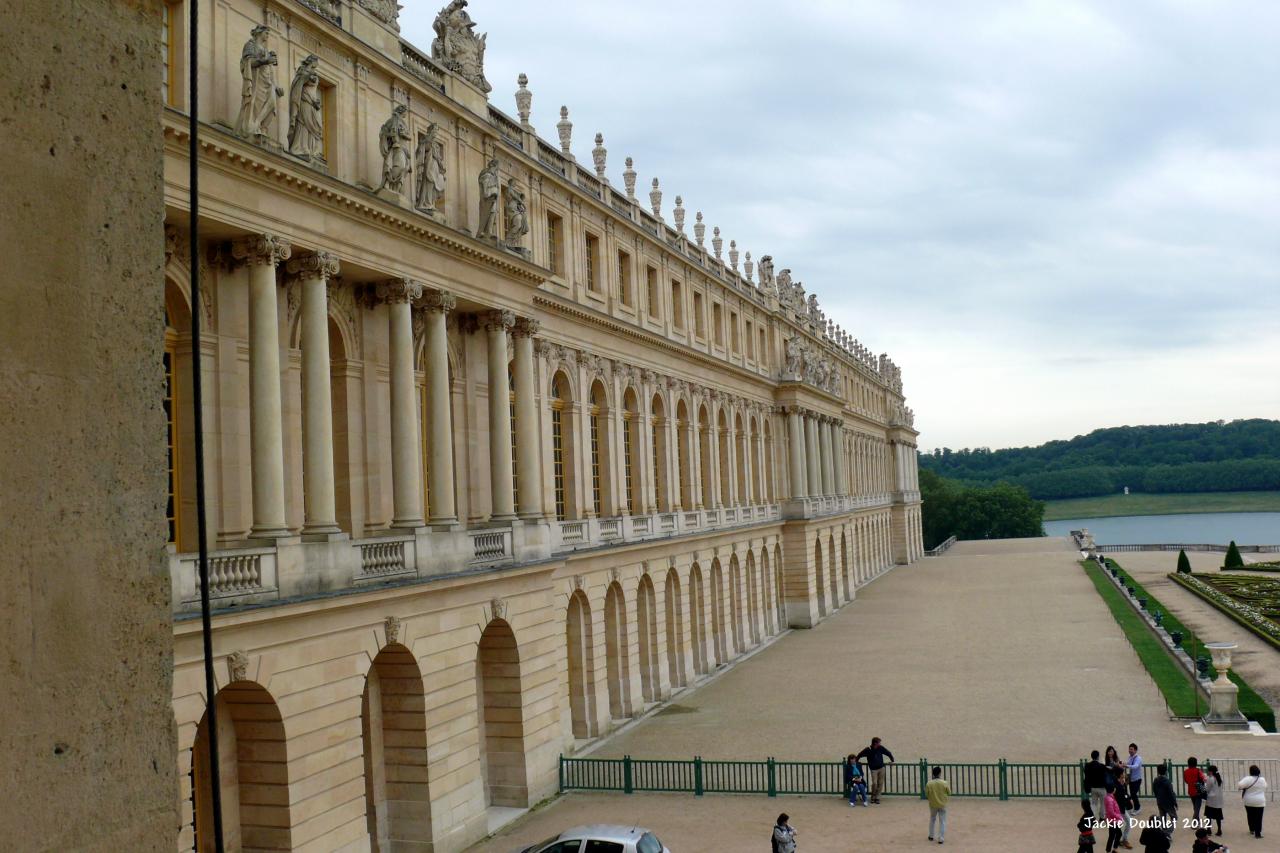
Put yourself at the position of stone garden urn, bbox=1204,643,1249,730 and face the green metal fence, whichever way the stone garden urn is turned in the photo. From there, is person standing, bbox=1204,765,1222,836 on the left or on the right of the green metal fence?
left

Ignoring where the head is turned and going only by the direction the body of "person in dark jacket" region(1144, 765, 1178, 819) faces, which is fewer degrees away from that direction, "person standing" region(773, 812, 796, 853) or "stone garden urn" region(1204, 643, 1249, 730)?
the stone garden urn

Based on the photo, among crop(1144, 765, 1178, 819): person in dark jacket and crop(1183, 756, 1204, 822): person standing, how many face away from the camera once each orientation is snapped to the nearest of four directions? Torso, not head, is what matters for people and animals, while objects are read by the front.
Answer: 2

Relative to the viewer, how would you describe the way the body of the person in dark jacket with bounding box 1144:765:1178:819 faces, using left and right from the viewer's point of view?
facing away from the viewer

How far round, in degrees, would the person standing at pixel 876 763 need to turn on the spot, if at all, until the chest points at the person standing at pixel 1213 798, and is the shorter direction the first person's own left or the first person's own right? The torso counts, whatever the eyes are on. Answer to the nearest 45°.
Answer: approximately 45° to the first person's own left

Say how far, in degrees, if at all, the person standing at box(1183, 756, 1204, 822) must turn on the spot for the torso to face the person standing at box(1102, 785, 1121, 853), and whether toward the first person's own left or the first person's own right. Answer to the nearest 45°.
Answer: approximately 135° to the first person's own left

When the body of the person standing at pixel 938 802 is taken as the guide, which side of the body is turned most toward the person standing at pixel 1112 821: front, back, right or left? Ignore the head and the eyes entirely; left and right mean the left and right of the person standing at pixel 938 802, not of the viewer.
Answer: right

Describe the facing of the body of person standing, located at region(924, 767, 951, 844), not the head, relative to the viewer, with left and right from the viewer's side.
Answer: facing away from the viewer

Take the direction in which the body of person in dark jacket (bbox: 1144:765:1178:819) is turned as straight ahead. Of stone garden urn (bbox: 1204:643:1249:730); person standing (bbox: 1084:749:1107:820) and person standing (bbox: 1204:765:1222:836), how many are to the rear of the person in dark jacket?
0

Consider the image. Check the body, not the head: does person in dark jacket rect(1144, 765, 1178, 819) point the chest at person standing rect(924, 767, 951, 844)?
no

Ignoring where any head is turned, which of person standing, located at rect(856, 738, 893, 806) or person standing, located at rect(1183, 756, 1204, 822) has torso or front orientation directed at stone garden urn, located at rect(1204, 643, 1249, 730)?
person standing, located at rect(1183, 756, 1204, 822)

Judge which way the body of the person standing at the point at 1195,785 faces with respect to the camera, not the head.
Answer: away from the camera

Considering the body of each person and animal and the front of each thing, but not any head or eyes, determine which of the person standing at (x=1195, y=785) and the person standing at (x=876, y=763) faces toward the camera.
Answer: the person standing at (x=876, y=763)

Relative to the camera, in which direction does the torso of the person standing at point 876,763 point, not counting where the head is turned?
toward the camera

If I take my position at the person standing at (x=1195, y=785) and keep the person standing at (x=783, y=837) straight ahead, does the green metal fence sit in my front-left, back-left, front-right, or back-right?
front-right

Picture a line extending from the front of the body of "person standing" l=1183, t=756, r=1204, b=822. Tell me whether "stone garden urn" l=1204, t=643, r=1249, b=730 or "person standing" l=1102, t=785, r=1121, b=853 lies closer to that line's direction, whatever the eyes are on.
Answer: the stone garden urn
